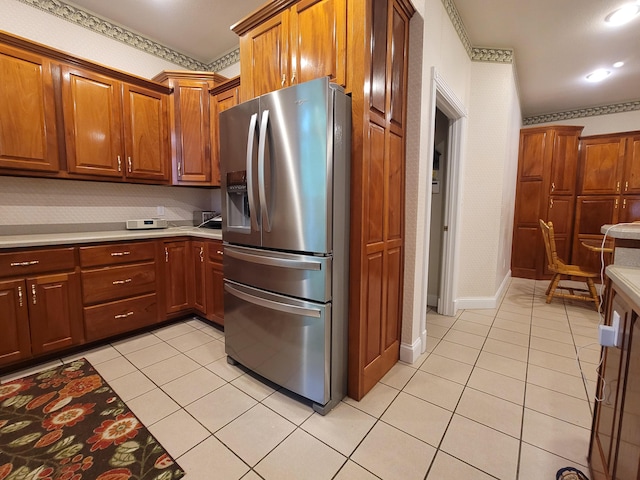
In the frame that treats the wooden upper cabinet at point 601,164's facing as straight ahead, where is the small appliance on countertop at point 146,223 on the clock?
The small appliance on countertop is roughly at 1 o'clock from the wooden upper cabinet.

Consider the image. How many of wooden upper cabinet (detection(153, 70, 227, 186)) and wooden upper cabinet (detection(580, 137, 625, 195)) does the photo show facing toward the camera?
2

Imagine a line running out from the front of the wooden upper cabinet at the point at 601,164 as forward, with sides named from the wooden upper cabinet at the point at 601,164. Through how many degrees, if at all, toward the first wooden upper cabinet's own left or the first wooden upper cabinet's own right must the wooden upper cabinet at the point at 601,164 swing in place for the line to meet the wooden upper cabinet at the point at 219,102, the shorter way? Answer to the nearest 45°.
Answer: approximately 45° to the first wooden upper cabinet's own right

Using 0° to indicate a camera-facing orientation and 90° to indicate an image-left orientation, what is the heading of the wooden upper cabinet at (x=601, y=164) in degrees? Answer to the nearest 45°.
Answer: approximately 0°

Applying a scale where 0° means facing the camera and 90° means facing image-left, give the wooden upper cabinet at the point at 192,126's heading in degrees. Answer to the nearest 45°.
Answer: approximately 0°

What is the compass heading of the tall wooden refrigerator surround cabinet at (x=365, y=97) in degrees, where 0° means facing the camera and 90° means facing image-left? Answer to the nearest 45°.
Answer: approximately 45°

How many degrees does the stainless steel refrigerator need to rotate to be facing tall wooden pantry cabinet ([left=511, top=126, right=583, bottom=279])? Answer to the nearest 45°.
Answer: approximately 180°

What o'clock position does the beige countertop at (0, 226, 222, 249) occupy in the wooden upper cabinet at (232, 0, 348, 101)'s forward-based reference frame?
The beige countertop is roughly at 2 o'clock from the wooden upper cabinet.

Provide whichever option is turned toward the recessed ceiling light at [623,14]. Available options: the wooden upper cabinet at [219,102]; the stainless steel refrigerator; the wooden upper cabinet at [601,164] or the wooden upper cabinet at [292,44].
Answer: the wooden upper cabinet at [601,164]

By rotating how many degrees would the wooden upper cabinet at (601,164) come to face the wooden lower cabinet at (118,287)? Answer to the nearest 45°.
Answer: approximately 45° to its right
